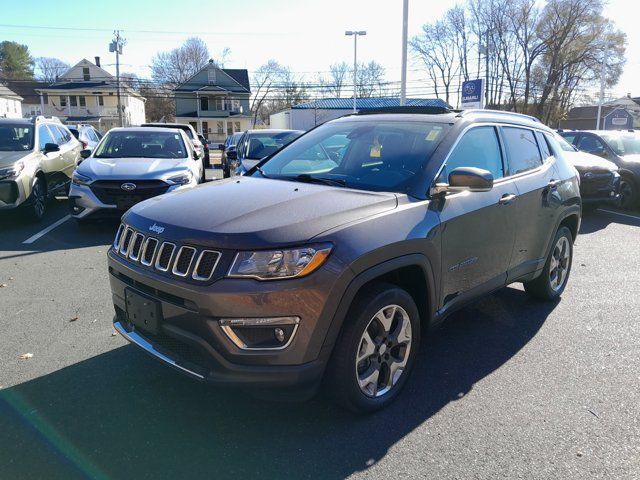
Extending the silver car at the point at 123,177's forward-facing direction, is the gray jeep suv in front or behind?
in front

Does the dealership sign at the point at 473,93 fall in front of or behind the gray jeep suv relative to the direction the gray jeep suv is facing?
behind

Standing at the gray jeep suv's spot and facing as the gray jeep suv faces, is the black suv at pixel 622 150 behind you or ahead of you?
behind

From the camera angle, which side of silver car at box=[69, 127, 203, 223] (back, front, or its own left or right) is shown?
front

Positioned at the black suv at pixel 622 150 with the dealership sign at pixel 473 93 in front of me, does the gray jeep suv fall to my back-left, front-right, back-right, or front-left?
back-left

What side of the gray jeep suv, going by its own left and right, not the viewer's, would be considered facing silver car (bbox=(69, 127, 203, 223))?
right

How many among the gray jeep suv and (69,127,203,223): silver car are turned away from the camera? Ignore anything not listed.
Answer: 0

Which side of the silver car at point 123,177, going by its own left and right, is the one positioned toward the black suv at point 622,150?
left

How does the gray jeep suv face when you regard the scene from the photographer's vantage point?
facing the viewer and to the left of the viewer
